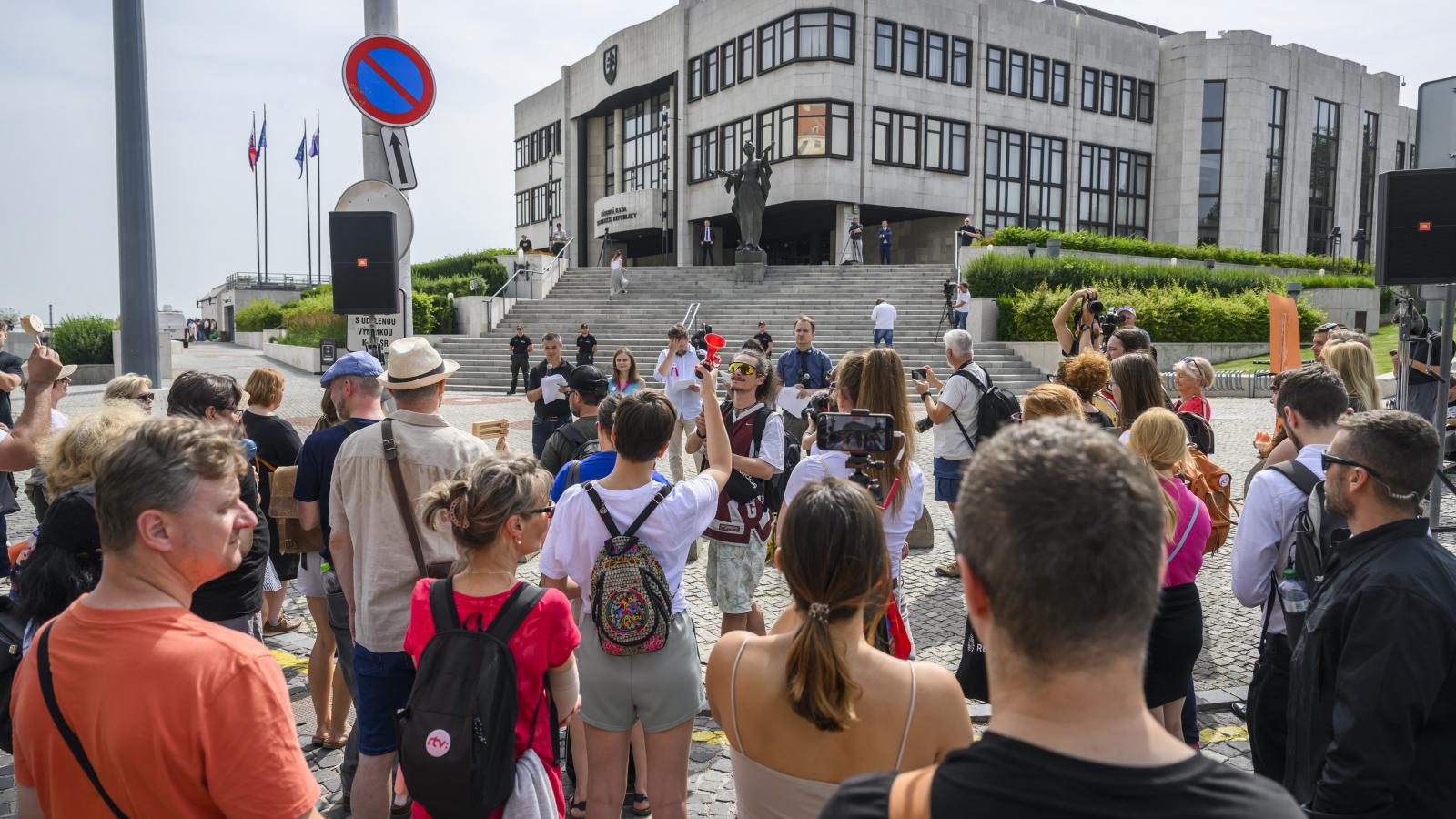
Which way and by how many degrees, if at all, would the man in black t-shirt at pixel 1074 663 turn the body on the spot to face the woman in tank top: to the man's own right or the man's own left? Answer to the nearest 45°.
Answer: approximately 45° to the man's own left

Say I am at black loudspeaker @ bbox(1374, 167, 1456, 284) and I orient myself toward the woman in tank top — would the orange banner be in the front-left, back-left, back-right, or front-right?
back-right

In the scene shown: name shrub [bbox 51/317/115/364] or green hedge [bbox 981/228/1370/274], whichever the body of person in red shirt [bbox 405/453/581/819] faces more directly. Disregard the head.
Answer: the green hedge

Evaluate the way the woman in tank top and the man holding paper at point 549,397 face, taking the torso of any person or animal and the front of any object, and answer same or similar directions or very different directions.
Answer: very different directions

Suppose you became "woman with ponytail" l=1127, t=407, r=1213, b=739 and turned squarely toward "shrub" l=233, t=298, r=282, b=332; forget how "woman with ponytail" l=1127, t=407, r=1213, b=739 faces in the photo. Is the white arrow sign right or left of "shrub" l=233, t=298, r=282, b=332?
left

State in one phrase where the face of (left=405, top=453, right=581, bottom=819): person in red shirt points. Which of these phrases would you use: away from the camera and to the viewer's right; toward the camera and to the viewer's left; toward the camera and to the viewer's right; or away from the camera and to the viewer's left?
away from the camera and to the viewer's right

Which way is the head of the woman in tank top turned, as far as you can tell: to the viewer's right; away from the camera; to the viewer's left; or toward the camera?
away from the camera

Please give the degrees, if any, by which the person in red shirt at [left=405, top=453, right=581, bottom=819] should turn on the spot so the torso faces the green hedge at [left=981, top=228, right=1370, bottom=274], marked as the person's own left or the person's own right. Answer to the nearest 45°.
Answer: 0° — they already face it

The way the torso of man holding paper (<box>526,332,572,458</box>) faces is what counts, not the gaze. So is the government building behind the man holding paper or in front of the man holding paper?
behind

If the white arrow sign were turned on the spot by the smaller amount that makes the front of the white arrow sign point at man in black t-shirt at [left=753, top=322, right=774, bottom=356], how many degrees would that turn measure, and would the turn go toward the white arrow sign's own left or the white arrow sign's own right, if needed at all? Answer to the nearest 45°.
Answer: approximately 135° to the white arrow sign's own left

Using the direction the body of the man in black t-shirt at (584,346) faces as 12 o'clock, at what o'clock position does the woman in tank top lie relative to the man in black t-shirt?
The woman in tank top is roughly at 12 o'clock from the man in black t-shirt.

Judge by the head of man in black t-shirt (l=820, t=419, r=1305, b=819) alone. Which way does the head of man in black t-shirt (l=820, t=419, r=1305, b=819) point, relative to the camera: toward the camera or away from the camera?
away from the camera

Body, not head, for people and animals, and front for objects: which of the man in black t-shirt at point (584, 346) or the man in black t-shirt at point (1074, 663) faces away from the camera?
the man in black t-shirt at point (1074, 663)

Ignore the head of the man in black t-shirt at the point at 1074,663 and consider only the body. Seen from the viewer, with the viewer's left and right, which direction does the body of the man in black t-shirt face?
facing away from the viewer
